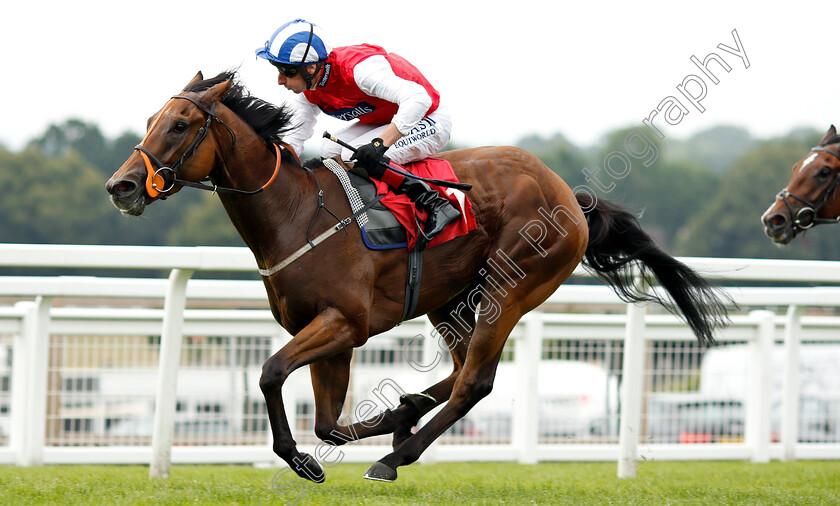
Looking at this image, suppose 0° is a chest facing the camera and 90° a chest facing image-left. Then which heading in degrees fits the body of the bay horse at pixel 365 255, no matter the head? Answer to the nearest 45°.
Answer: approximately 90°

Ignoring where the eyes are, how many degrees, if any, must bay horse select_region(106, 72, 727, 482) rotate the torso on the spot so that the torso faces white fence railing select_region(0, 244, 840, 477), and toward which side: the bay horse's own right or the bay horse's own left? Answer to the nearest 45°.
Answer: approximately 90° to the bay horse's own right
